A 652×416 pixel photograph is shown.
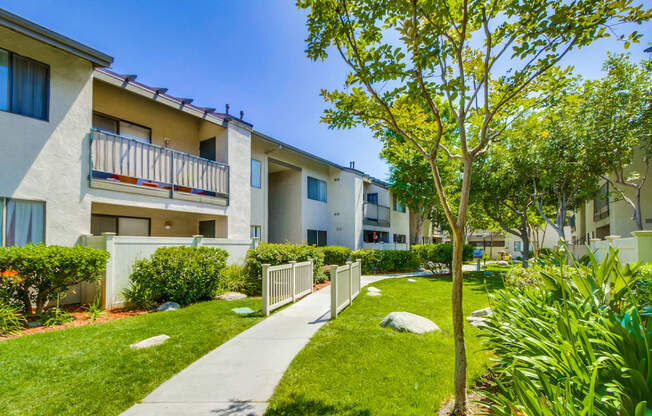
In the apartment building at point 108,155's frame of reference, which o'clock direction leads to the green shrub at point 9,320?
The green shrub is roughly at 2 o'clock from the apartment building.

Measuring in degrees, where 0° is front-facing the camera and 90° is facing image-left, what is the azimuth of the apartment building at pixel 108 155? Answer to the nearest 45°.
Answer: approximately 315°

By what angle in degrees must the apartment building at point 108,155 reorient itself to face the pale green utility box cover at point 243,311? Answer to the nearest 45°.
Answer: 0° — it already faces it

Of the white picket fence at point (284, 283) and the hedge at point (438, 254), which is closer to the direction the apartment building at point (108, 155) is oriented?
the white picket fence

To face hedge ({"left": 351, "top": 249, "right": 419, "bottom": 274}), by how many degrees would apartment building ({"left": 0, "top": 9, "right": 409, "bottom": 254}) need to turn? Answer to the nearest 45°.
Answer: approximately 90° to its left

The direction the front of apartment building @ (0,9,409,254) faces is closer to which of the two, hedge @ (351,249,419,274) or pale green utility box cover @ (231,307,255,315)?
the pale green utility box cover

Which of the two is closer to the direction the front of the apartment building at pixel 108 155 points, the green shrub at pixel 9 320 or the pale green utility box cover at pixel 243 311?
the pale green utility box cover
